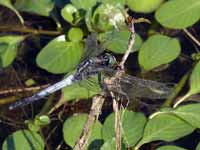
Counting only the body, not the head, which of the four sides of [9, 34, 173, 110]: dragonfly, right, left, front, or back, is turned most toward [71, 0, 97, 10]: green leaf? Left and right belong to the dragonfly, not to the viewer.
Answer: left

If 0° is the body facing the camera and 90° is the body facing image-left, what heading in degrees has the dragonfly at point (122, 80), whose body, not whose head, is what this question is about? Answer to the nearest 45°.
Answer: approximately 270°

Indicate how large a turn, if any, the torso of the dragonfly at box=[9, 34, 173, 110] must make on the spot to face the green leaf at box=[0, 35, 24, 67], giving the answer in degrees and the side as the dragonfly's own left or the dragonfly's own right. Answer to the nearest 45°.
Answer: approximately 135° to the dragonfly's own left
